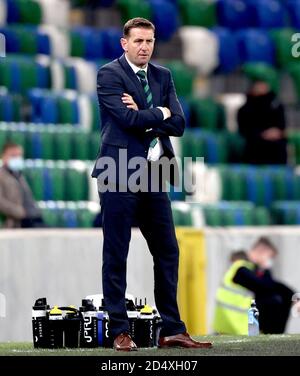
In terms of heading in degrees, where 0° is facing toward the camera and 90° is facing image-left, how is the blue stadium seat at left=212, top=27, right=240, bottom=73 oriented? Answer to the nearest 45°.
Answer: approximately 45°

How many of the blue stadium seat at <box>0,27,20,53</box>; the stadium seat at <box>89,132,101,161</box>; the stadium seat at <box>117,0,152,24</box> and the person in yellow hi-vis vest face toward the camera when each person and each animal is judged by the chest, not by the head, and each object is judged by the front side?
3

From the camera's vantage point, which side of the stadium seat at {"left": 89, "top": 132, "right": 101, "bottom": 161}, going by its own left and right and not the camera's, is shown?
front

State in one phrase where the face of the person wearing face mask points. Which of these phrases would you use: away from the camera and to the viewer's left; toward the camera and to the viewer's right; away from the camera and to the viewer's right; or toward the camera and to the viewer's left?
toward the camera and to the viewer's right

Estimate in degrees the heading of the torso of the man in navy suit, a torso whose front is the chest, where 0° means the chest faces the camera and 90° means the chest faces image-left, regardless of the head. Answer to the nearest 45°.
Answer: approximately 315°

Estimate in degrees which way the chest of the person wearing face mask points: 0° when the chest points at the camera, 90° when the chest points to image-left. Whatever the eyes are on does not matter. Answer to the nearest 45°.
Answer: approximately 315°

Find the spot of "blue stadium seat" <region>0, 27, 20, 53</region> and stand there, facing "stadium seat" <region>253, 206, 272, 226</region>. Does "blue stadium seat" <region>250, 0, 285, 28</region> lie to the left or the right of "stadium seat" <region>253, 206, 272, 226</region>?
left

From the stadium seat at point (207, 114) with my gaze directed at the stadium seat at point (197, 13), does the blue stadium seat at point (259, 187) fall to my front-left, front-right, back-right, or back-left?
back-right

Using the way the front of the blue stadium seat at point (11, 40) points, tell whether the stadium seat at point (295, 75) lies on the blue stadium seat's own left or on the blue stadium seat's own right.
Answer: on the blue stadium seat's own left

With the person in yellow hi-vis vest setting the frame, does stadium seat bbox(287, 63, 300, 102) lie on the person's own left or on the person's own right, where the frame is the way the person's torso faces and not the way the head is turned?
on the person's own left

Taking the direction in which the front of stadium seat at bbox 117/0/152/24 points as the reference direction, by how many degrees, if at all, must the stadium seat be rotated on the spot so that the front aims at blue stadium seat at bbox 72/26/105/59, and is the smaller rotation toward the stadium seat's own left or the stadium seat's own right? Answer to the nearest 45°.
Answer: approximately 45° to the stadium seat's own right

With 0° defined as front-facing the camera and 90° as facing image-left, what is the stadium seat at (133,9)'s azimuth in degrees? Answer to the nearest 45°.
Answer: approximately 0°
